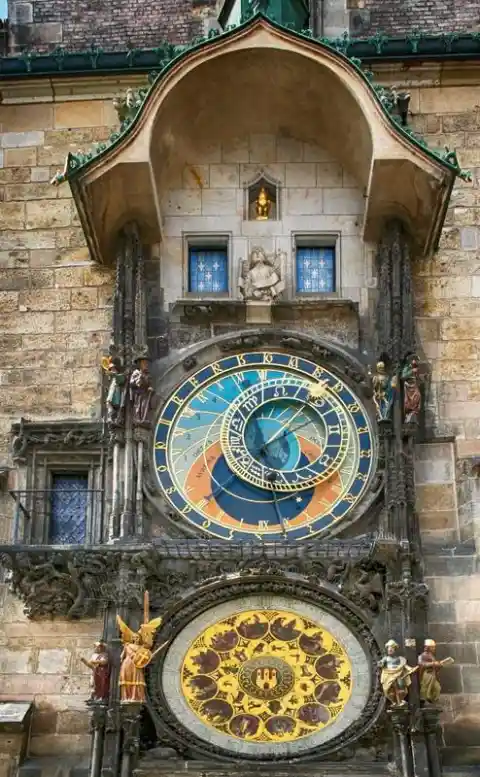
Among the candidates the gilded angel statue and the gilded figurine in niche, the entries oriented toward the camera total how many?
2

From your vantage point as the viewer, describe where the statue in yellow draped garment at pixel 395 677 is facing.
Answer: facing the viewer

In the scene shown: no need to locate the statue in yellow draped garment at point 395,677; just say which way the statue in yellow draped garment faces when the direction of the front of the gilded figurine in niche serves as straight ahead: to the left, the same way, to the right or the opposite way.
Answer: the same way

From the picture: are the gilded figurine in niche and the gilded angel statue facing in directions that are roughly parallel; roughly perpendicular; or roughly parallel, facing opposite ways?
roughly parallel

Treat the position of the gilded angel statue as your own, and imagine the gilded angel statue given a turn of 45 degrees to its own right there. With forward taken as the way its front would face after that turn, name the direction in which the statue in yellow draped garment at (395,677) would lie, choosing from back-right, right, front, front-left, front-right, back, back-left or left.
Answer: back-left

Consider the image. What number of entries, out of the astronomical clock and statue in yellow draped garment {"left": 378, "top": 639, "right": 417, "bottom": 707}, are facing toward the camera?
2

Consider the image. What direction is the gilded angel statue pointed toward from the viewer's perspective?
toward the camera

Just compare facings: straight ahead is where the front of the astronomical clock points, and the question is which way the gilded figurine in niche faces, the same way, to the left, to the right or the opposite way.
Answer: the same way

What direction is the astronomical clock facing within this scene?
toward the camera
